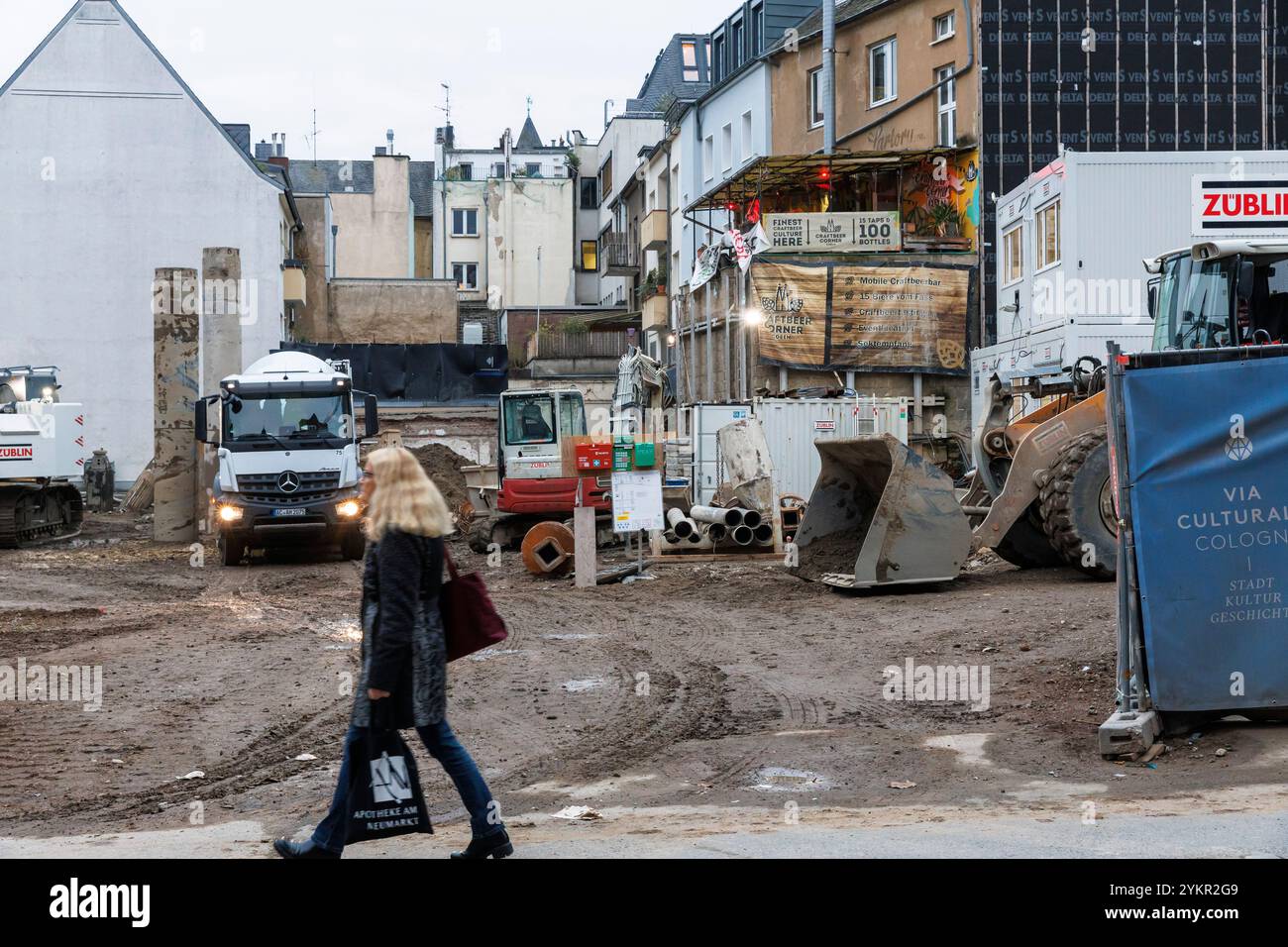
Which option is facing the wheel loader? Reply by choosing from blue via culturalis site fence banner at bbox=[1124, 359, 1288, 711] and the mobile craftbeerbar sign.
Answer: the mobile craftbeerbar sign

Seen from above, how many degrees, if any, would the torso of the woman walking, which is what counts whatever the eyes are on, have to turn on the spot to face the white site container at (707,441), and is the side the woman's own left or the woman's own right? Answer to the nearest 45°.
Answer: approximately 90° to the woman's own right

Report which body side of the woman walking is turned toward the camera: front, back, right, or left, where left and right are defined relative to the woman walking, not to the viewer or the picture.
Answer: left

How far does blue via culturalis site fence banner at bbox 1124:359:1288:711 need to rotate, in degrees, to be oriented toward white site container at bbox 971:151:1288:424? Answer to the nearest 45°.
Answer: approximately 180°

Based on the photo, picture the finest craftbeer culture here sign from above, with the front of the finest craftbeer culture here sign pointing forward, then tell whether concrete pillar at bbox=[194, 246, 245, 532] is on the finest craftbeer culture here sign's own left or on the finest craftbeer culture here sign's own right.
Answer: on the finest craftbeer culture here sign's own right

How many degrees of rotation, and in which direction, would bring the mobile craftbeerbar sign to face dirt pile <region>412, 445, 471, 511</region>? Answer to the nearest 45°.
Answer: approximately 135° to its right

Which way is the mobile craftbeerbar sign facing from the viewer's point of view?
toward the camera

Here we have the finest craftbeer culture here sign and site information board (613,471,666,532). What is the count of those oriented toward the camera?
2

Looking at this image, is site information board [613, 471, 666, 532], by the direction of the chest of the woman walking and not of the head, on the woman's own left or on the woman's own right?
on the woman's own right

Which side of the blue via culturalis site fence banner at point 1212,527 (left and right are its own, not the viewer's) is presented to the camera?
front

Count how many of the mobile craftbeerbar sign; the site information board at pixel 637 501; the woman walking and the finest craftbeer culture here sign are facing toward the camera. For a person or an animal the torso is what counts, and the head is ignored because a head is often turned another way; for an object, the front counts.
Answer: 3

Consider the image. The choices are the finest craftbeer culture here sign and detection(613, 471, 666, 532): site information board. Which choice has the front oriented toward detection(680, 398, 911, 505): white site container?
the finest craftbeer culture here sign

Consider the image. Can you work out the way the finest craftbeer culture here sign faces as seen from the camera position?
facing the viewer
